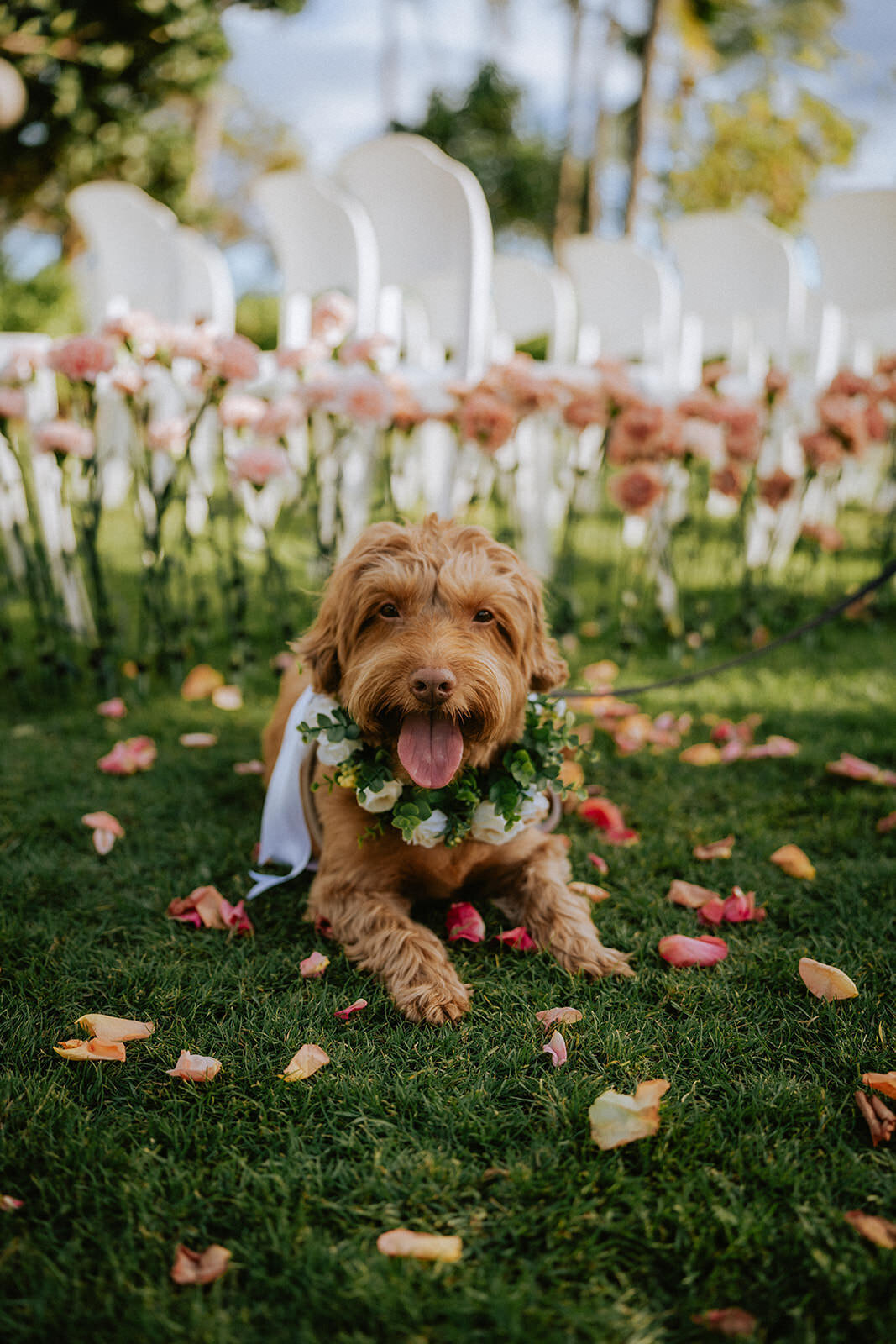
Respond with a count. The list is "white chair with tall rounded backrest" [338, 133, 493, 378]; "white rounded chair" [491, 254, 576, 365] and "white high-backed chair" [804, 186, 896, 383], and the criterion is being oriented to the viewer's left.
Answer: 0

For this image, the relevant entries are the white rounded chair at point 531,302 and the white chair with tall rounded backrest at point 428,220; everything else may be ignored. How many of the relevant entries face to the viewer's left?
0

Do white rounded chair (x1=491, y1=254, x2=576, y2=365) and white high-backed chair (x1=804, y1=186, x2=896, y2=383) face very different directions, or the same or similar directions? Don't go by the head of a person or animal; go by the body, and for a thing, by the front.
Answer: same or similar directions

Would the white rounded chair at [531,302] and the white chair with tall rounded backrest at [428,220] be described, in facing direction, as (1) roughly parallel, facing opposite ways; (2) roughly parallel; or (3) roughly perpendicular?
roughly parallel

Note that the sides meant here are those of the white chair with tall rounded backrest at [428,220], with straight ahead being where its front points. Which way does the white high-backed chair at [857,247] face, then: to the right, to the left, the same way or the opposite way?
the same way

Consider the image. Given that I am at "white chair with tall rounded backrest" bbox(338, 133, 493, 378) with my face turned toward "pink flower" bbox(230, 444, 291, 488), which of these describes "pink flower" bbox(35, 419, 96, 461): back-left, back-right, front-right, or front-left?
front-right

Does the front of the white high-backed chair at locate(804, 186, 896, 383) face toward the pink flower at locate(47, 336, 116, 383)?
no
